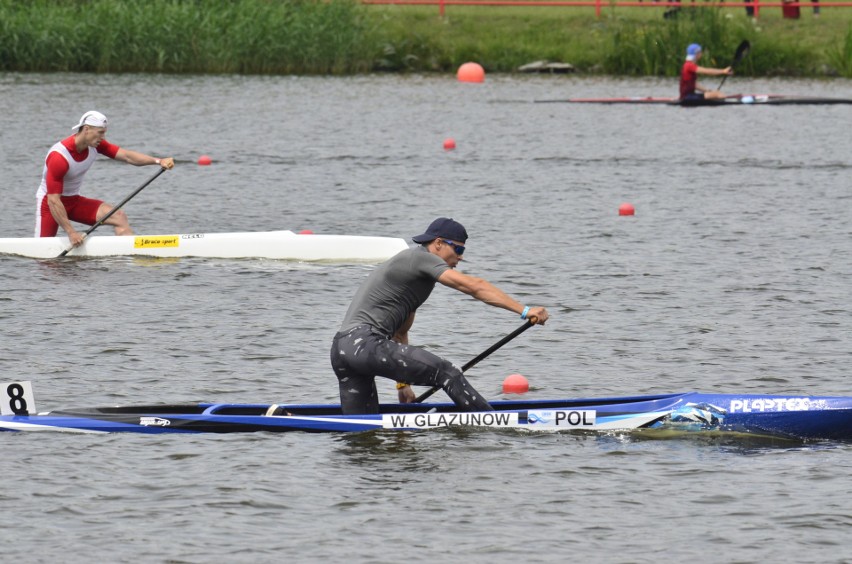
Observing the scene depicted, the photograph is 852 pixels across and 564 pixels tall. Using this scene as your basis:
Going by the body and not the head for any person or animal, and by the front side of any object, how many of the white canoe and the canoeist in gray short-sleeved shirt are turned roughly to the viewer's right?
2

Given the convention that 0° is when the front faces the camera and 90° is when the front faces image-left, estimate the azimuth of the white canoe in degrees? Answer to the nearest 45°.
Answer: approximately 270°

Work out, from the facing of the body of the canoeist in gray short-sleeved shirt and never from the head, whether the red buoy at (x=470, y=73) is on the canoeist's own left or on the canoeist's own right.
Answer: on the canoeist's own left

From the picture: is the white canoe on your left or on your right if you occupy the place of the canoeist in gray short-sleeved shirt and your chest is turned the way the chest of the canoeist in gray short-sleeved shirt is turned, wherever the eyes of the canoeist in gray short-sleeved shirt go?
on your left

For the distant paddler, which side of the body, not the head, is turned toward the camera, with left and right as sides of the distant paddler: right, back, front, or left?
right

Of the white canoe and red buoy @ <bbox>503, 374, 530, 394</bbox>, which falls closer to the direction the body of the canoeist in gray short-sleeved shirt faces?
the red buoy

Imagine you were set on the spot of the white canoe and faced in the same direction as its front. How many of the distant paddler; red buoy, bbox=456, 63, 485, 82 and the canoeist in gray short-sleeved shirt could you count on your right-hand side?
1

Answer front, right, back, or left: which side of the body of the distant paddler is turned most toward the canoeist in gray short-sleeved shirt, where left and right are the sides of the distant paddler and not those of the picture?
right

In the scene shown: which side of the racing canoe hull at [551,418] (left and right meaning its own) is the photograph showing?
right

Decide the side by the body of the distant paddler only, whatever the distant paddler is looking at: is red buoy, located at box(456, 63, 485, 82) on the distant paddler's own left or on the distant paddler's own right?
on the distant paddler's own left

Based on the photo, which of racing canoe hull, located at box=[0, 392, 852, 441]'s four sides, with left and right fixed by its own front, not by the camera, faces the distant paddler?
left

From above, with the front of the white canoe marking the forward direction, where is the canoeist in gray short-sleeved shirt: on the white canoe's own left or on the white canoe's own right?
on the white canoe's own right
